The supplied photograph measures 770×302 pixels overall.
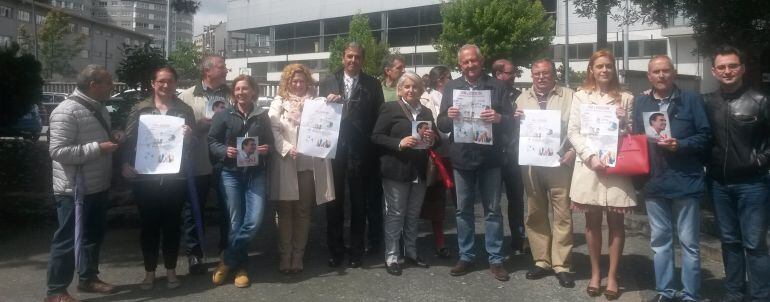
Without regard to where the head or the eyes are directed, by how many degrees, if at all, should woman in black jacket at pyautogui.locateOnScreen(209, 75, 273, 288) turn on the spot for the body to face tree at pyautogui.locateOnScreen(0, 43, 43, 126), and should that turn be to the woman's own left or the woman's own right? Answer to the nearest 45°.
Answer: approximately 135° to the woman's own right

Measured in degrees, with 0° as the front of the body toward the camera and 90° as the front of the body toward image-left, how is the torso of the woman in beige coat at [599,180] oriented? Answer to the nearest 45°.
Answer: approximately 0°

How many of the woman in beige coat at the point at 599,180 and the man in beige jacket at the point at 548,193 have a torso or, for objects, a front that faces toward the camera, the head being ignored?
2

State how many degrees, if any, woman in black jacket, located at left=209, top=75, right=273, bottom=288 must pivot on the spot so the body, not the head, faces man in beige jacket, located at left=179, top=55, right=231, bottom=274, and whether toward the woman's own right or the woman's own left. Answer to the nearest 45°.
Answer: approximately 135° to the woman's own right

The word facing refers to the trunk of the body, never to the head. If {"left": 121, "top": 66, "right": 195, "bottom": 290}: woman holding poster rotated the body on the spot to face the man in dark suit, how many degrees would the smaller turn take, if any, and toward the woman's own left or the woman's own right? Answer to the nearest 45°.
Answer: approximately 90° to the woman's own left

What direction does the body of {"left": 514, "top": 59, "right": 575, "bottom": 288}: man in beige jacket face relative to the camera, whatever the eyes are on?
toward the camera

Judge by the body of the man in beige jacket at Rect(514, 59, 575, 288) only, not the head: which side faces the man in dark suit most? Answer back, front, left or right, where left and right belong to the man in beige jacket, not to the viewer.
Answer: right

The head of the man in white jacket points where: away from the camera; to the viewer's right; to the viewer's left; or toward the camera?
to the viewer's right

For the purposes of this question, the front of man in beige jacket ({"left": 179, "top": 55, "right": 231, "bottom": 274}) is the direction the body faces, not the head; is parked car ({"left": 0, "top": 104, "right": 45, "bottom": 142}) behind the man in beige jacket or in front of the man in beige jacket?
behind

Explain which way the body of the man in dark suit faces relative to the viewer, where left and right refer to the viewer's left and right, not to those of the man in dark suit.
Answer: facing the viewer

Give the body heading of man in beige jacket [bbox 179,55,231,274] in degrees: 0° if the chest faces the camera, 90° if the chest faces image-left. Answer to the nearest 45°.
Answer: approximately 315°
